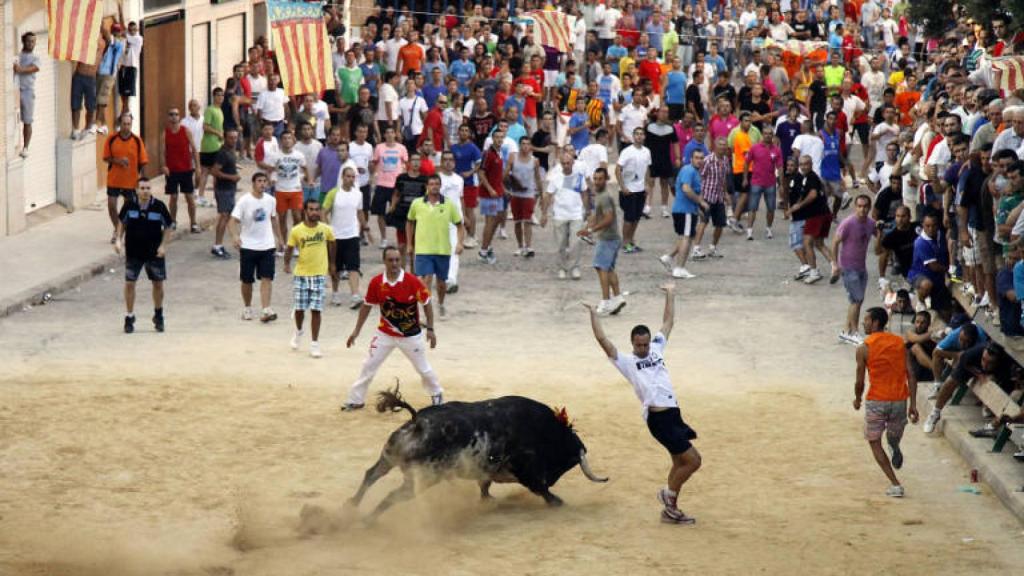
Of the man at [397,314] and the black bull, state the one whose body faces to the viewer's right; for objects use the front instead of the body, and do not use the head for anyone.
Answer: the black bull

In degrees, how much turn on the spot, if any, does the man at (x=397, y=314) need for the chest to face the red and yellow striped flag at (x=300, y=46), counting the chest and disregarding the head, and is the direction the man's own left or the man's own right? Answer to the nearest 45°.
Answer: approximately 180°

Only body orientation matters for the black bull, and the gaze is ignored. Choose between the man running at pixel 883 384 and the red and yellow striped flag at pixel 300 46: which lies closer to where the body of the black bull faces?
the man running

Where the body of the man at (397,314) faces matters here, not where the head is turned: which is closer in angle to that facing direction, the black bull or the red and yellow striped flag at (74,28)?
the black bull

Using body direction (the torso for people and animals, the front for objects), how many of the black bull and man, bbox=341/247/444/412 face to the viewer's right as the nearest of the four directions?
1

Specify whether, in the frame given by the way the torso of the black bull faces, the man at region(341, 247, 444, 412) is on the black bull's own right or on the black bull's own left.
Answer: on the black bull's own left

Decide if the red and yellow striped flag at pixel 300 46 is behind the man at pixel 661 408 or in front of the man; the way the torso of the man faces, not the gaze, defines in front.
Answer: behind

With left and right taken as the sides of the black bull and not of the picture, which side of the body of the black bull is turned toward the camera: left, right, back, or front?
right
